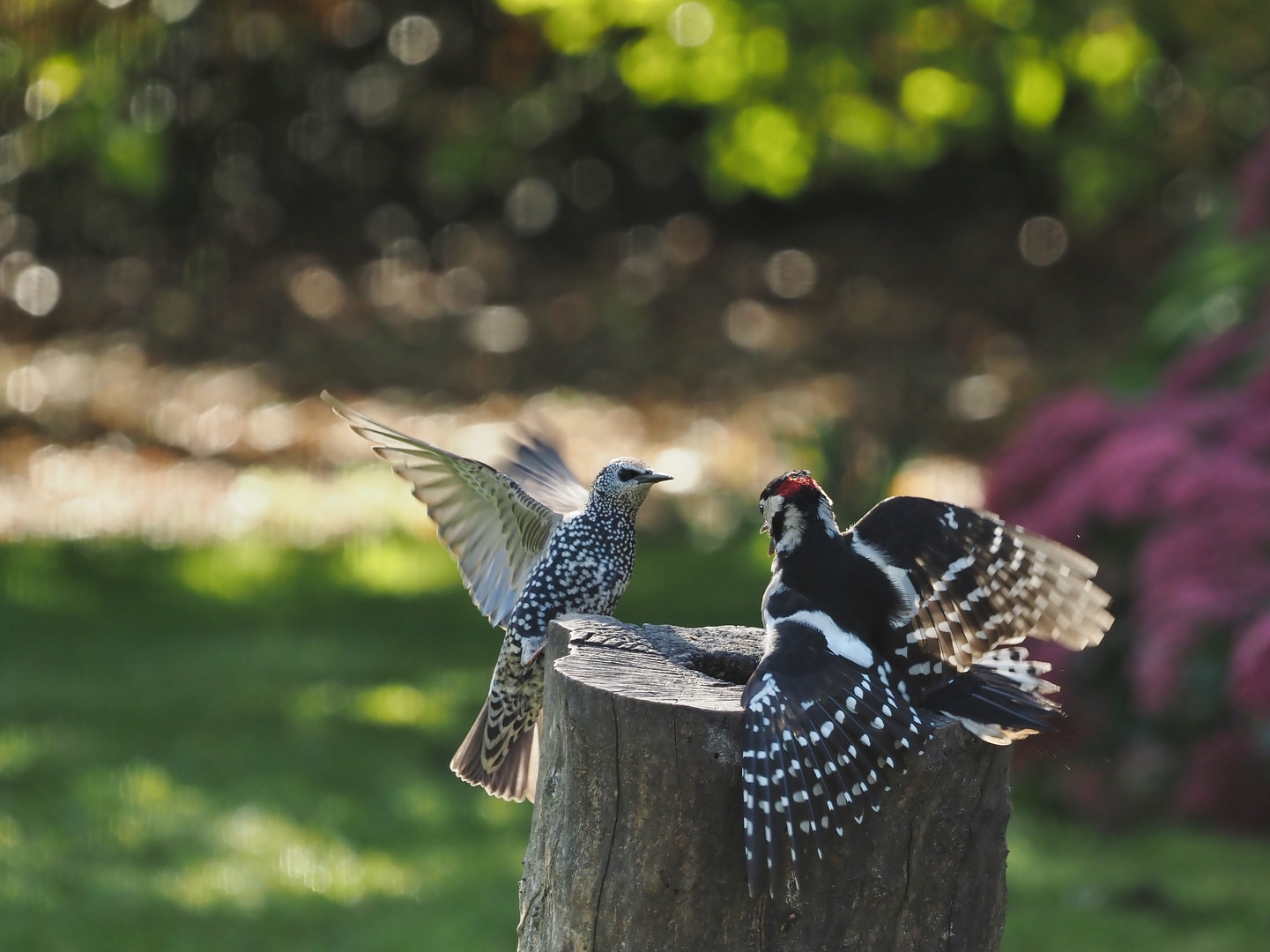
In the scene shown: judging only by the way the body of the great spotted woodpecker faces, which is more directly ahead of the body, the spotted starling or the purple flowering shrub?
the spotted starling

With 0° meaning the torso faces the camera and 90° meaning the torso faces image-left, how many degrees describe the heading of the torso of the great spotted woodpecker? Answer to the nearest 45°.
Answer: approximately 135°

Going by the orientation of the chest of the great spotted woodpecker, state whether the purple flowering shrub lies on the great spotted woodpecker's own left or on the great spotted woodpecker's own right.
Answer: on the great spotted woodpecker's own right

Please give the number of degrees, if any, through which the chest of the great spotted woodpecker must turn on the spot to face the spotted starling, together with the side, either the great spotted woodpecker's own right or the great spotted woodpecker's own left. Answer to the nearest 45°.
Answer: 0° — it already faces it
